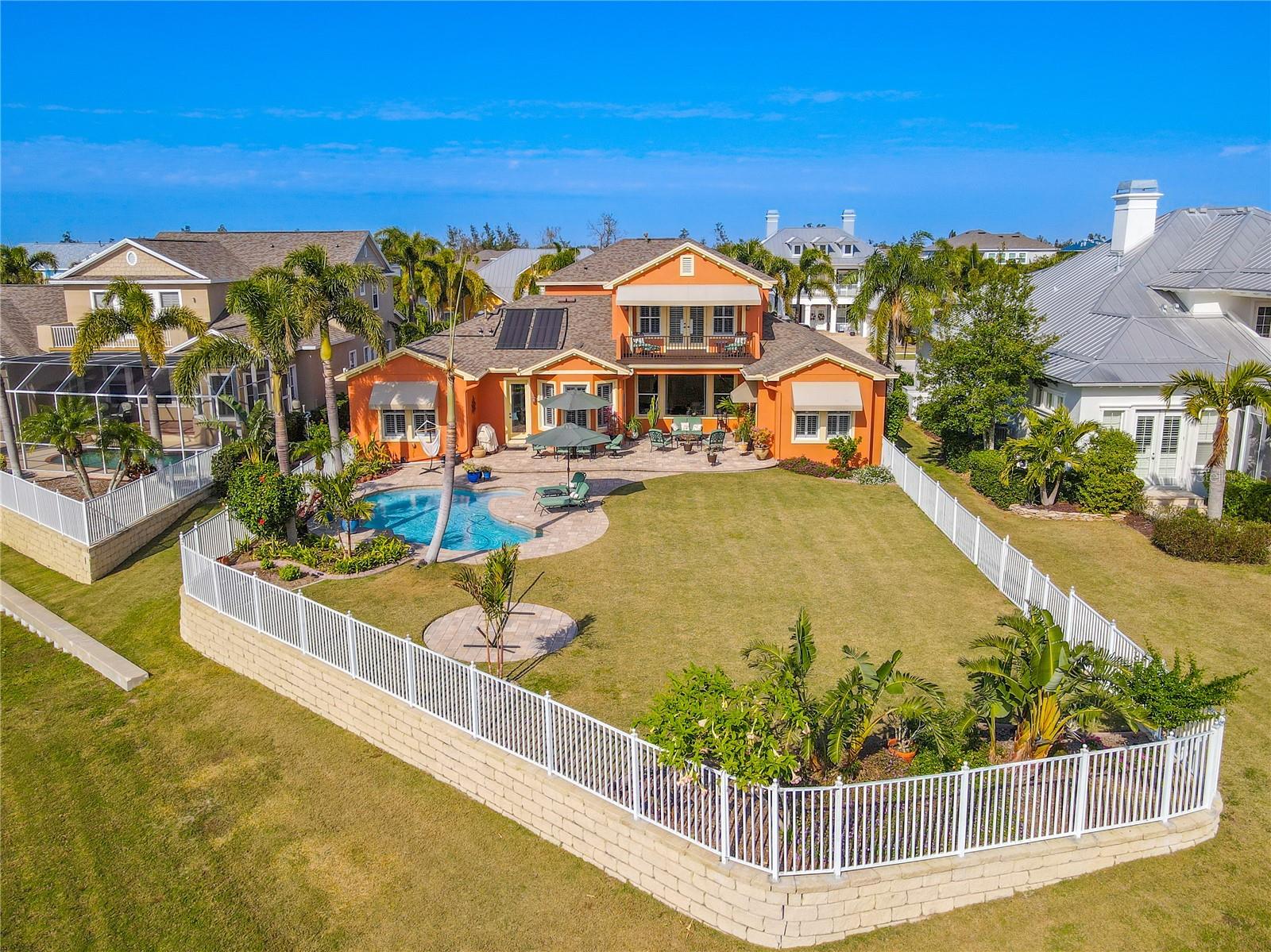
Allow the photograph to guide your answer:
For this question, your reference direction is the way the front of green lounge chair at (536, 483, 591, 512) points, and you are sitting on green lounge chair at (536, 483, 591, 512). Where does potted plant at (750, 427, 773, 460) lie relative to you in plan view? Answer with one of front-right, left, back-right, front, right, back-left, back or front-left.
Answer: back-right

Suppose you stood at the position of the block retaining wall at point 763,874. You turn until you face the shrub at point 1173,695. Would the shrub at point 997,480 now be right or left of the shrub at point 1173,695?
left

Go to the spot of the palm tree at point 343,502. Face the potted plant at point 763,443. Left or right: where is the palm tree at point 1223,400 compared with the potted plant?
right

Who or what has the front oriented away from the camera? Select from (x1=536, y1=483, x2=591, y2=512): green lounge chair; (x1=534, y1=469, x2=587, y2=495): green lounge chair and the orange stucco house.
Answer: the orange stucco house

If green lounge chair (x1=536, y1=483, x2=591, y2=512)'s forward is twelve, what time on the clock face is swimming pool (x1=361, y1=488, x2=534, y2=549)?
The swimming pool is roughly at 12 o'clock from the green lounge chair.

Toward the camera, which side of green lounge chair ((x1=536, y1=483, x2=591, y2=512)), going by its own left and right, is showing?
left

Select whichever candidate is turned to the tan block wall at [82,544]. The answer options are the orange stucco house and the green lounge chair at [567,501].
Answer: the green lounge chair

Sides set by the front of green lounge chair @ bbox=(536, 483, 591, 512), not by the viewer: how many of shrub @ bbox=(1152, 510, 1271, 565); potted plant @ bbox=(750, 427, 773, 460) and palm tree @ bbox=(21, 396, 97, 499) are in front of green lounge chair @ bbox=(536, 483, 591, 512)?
1

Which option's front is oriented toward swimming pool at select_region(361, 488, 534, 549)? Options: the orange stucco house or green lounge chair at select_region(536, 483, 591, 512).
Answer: the green lounge chair

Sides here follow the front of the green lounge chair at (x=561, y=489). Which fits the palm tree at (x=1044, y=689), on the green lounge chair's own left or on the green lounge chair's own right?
on the green lounge chair's own left

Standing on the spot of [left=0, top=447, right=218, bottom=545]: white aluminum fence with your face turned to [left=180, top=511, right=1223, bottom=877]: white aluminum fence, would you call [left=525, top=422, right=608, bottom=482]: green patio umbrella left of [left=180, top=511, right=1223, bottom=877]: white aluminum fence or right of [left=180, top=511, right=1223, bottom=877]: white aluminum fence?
left

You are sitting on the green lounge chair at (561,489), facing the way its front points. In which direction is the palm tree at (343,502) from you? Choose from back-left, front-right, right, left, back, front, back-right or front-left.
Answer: front-left

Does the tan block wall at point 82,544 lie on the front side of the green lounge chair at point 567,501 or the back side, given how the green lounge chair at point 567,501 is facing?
on the front side

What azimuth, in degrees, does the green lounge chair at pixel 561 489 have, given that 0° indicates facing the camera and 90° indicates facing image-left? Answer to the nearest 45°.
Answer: approximately 90°

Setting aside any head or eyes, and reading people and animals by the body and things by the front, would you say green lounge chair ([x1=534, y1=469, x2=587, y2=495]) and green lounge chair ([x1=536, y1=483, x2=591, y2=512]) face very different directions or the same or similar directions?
same or similar directions

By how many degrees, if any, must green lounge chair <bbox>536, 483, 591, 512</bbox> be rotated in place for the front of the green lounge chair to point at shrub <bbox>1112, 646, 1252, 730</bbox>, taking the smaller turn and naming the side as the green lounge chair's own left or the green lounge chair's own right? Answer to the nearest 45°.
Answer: approximately 135° to the green lounge chair's own left
